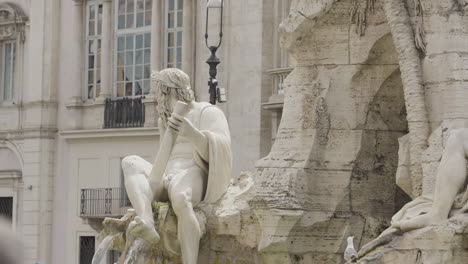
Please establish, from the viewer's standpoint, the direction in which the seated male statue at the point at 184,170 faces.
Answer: facing the viewer and to the left of the viewer

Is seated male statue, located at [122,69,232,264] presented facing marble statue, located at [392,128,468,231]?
no
